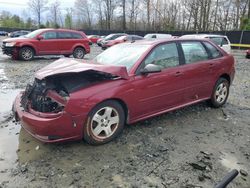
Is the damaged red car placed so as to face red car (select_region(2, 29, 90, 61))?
no

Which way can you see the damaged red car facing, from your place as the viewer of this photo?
facing the viewer and to the left of the viewer
